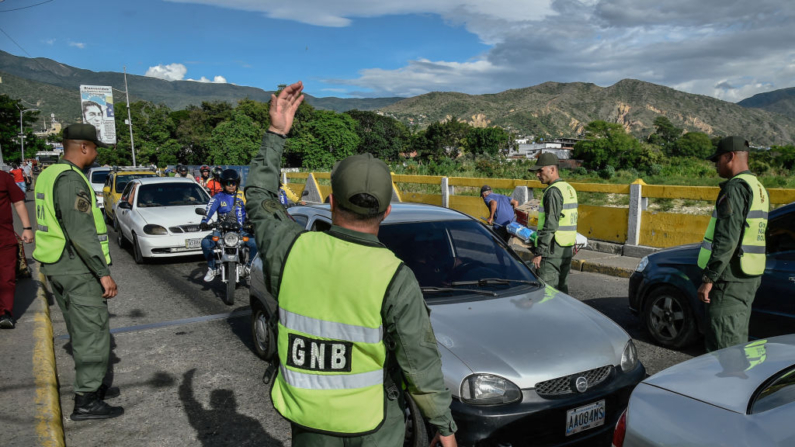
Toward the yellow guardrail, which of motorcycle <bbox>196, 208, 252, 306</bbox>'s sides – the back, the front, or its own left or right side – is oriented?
left

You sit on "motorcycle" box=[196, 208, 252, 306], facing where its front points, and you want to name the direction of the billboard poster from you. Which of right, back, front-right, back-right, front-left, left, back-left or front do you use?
back

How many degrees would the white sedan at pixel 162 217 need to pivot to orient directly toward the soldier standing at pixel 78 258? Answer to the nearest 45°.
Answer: approximately 45° to its right

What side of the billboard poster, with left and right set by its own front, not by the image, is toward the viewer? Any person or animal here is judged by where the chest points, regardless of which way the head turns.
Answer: front

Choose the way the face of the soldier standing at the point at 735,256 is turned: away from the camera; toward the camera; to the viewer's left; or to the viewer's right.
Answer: to the viewer's left

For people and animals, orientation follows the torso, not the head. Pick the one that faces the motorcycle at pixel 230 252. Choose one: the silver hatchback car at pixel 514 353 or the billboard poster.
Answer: the billboard poster

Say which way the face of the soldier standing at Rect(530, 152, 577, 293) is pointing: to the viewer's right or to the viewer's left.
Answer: to the viewer's left

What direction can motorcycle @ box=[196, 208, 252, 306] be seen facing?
toward the camera

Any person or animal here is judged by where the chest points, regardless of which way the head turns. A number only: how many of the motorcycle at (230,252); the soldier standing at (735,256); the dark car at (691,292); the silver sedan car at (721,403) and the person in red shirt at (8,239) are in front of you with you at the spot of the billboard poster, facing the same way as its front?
5

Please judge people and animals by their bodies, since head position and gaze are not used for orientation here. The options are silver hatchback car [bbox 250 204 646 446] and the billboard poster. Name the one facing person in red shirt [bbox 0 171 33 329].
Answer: the billboard poster

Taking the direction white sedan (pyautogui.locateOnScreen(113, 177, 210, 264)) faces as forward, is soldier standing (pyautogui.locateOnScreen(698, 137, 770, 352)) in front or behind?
in front

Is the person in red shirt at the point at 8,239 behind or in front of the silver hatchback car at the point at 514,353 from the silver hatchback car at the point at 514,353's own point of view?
behind

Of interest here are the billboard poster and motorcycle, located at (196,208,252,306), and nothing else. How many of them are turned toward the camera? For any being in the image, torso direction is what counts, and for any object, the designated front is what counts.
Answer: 2

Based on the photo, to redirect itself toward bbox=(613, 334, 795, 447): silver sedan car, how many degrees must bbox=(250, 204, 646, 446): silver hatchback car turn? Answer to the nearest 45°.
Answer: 0° — it already faces it

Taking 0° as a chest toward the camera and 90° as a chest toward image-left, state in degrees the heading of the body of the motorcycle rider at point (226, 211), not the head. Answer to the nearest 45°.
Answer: approximately 0°
